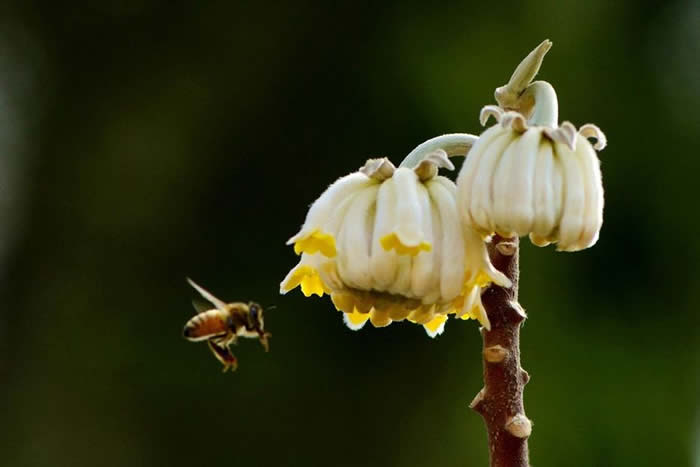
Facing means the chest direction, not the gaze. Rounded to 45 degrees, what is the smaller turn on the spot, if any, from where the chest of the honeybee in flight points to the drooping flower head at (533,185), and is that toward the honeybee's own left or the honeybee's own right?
approximately 45° to the honeybee's own right

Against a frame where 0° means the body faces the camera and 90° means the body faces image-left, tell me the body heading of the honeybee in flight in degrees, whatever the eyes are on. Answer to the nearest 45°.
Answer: approximately 270°
